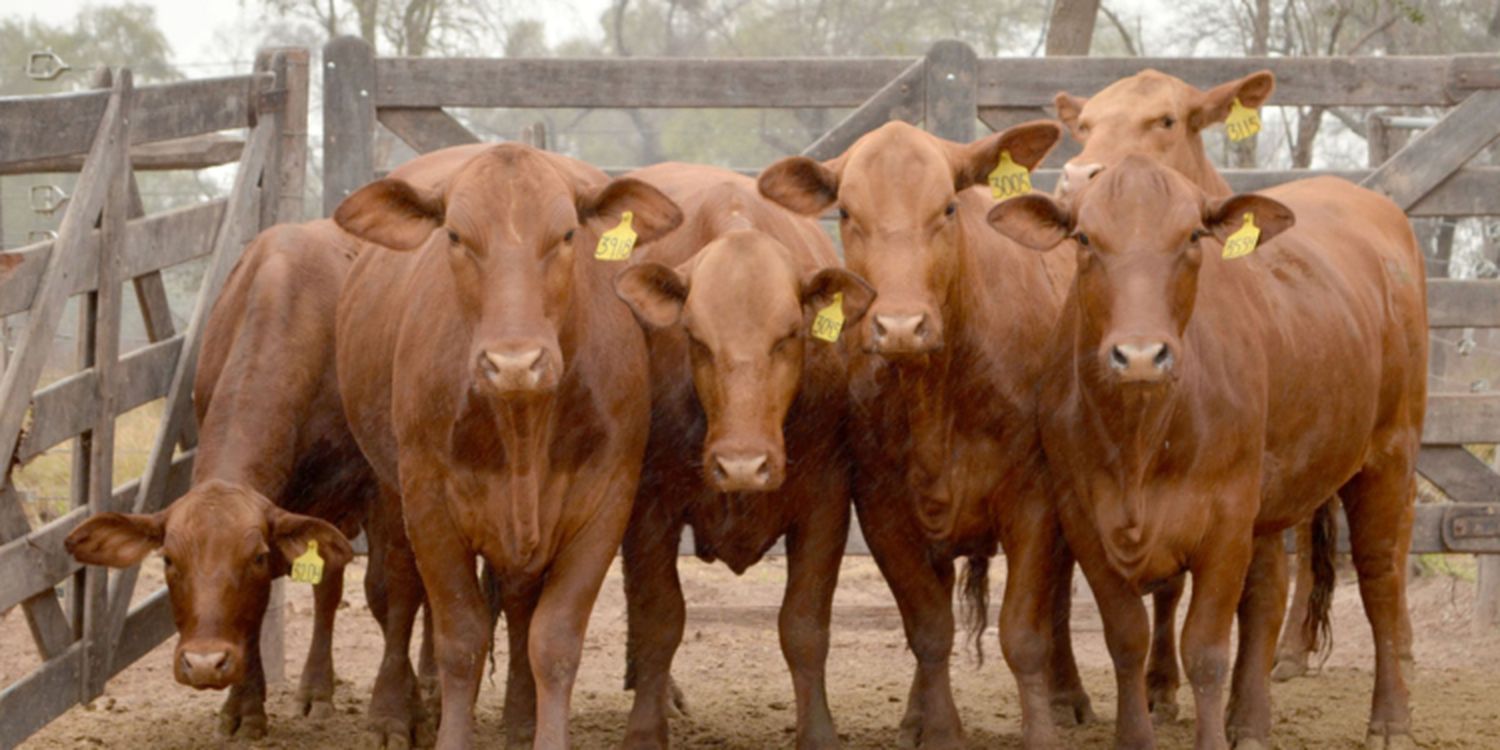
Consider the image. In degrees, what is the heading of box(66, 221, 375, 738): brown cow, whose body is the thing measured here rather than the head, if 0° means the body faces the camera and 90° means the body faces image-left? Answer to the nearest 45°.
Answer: approximately 45°

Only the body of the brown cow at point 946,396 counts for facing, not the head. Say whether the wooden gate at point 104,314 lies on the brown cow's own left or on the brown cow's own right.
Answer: on the brown cow's own right

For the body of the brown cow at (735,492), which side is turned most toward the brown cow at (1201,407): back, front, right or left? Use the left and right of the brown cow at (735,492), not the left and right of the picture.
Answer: left

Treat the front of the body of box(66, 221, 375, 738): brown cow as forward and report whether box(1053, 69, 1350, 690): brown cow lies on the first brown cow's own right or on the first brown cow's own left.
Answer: on the first brown cow's own left

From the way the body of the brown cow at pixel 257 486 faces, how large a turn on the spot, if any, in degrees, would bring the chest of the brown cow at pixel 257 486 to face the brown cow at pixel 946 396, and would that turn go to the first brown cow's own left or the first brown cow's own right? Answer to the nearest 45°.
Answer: approximately 90° to the first brown cow's own left

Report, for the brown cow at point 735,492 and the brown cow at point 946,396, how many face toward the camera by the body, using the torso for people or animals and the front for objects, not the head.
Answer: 2

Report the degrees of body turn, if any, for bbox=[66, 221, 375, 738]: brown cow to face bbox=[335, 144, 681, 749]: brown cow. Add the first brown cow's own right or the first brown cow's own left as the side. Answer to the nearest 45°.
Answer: approximately 90° to the first brown cow's own left

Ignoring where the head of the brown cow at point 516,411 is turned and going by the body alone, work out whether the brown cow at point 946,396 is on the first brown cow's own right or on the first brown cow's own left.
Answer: on the first brown cow's own left

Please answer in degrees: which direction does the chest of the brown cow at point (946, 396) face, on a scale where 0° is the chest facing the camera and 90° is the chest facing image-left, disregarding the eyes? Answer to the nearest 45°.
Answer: approximately 0°
